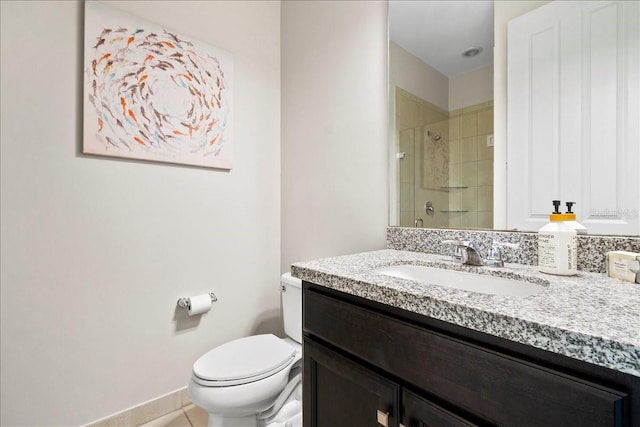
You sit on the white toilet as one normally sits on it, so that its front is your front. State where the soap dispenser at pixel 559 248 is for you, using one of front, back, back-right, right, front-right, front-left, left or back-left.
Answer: left

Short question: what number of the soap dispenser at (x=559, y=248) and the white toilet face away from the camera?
0

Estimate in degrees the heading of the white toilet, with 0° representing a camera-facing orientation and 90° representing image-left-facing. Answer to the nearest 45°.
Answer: approximately 45°

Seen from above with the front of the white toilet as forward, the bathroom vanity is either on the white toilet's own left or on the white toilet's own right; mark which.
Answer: on the white toilet's own left

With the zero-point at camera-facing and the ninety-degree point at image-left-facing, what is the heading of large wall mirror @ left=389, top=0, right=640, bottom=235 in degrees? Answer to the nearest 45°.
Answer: approximately 0°

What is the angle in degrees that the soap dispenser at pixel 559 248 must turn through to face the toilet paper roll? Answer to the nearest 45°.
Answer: approximately 45° to its right

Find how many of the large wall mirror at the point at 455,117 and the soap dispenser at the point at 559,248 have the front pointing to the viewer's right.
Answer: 0

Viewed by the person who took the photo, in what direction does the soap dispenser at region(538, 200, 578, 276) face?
facing the viewer and to the left of the viewer
